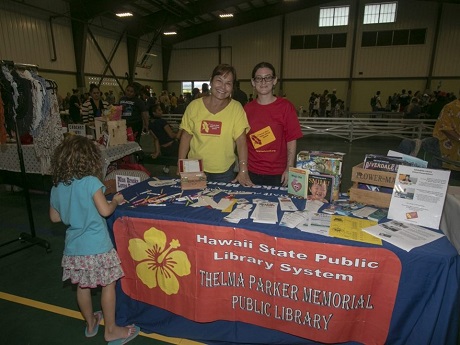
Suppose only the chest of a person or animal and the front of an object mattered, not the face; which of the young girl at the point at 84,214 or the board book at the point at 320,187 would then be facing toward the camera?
the board book

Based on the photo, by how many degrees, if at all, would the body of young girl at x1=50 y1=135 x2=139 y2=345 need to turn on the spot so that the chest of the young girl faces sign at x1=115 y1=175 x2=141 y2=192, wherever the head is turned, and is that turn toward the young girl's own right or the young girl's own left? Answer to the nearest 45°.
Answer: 0° — they already face it

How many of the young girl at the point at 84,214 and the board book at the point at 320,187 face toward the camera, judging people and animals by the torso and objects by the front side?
1

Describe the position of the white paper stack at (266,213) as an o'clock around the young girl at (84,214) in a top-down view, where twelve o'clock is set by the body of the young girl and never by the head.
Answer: The white paper stack is roughly at 2 o'clock from the young girl.

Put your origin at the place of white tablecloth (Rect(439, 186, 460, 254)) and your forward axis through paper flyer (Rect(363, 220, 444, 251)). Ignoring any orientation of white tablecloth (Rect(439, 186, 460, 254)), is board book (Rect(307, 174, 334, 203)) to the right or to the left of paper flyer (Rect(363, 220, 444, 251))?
right

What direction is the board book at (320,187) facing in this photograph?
toward the camera

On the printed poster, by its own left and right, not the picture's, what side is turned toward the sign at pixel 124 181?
right

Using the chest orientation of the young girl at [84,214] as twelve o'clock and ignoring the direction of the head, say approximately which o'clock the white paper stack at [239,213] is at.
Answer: The white paper stack is roughly at 2 o'clock from the young girl.

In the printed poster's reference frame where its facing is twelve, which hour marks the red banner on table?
The red banner on table is roughly at 2 o'clock from the printed poster.

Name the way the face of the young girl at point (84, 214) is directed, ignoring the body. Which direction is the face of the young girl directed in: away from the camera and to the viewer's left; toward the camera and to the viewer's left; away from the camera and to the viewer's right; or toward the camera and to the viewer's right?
away from the camera and to the viewer's right

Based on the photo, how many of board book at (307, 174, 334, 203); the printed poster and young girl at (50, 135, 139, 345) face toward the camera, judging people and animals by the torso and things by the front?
2

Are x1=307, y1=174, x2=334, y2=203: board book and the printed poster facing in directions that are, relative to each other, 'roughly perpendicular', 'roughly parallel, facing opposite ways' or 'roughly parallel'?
roughly parallel

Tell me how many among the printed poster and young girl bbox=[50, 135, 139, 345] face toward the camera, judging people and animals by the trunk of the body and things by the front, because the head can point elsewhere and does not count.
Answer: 1

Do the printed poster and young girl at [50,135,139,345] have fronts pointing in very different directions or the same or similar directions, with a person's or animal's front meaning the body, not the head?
very different directions

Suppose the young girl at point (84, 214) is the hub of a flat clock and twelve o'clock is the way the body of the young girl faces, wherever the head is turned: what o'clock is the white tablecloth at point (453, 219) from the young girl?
The white tablecloth is roughly at 2 o'clock from the young girl.
